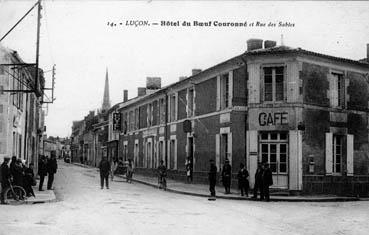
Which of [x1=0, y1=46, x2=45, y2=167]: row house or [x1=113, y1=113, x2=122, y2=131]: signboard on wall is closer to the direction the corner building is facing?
the row house

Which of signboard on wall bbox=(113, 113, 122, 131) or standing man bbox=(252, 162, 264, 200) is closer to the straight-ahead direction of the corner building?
the standing man

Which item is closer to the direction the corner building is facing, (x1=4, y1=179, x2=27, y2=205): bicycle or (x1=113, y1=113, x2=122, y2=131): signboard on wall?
the bicycle

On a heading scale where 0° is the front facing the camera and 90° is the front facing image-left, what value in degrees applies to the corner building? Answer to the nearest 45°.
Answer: approximately 0°

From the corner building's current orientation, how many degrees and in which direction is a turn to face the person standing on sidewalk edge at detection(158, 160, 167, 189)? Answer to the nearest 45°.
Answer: approximately 90° to its right

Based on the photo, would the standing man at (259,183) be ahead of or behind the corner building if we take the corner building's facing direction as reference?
ahead

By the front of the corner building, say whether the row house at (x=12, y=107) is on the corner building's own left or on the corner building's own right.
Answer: on the corner building's own right

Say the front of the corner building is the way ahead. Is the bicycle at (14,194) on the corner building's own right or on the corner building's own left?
on the corner building's own right

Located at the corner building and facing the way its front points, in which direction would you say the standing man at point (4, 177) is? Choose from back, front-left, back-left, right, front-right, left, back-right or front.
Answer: front-right
